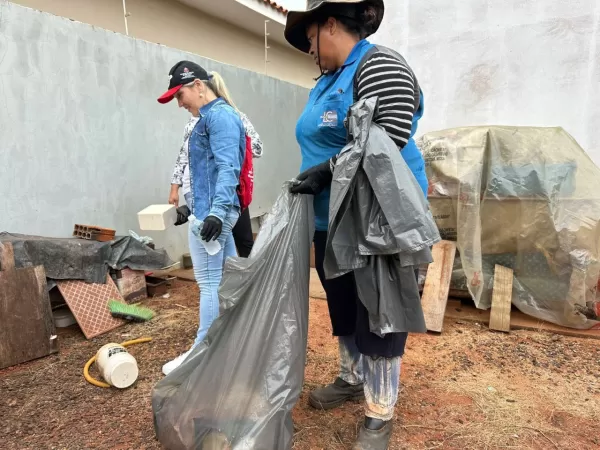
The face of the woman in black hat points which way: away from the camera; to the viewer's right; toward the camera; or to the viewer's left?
to the viewer's left

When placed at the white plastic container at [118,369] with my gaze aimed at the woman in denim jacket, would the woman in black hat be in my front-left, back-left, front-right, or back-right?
front-right

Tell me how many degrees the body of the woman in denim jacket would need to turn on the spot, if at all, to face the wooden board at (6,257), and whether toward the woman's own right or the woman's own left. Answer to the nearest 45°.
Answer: approximately 45° to the woman's own right

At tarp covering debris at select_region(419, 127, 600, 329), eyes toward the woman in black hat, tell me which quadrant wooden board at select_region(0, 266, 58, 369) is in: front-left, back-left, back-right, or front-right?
front-right

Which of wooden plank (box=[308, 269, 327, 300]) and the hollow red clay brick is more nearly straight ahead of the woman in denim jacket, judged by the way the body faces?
the hollow red clay brick

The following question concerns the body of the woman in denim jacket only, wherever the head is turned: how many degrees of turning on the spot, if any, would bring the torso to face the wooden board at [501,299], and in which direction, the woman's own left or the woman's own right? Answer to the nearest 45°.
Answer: approximately 180°

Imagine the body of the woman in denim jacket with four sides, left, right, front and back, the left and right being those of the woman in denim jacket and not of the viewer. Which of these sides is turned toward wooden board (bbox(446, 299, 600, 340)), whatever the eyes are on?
back

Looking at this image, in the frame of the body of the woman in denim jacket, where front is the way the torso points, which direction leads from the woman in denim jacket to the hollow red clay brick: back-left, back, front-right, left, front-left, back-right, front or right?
front-right

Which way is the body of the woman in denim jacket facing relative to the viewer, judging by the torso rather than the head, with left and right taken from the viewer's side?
facing to the left of the viewer

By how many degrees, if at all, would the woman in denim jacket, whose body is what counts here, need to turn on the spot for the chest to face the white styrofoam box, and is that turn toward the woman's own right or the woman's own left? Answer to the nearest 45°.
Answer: approximately 45° to the woman's own right

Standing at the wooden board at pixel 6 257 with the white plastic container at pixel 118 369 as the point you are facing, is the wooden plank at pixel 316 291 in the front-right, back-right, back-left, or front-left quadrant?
front-left

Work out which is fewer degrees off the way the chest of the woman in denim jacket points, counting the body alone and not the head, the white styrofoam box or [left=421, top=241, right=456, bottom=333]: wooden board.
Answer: the white styrofoam box

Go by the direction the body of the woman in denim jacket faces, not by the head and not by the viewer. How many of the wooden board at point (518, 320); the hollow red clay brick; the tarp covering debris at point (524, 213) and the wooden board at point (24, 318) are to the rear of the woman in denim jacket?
2
